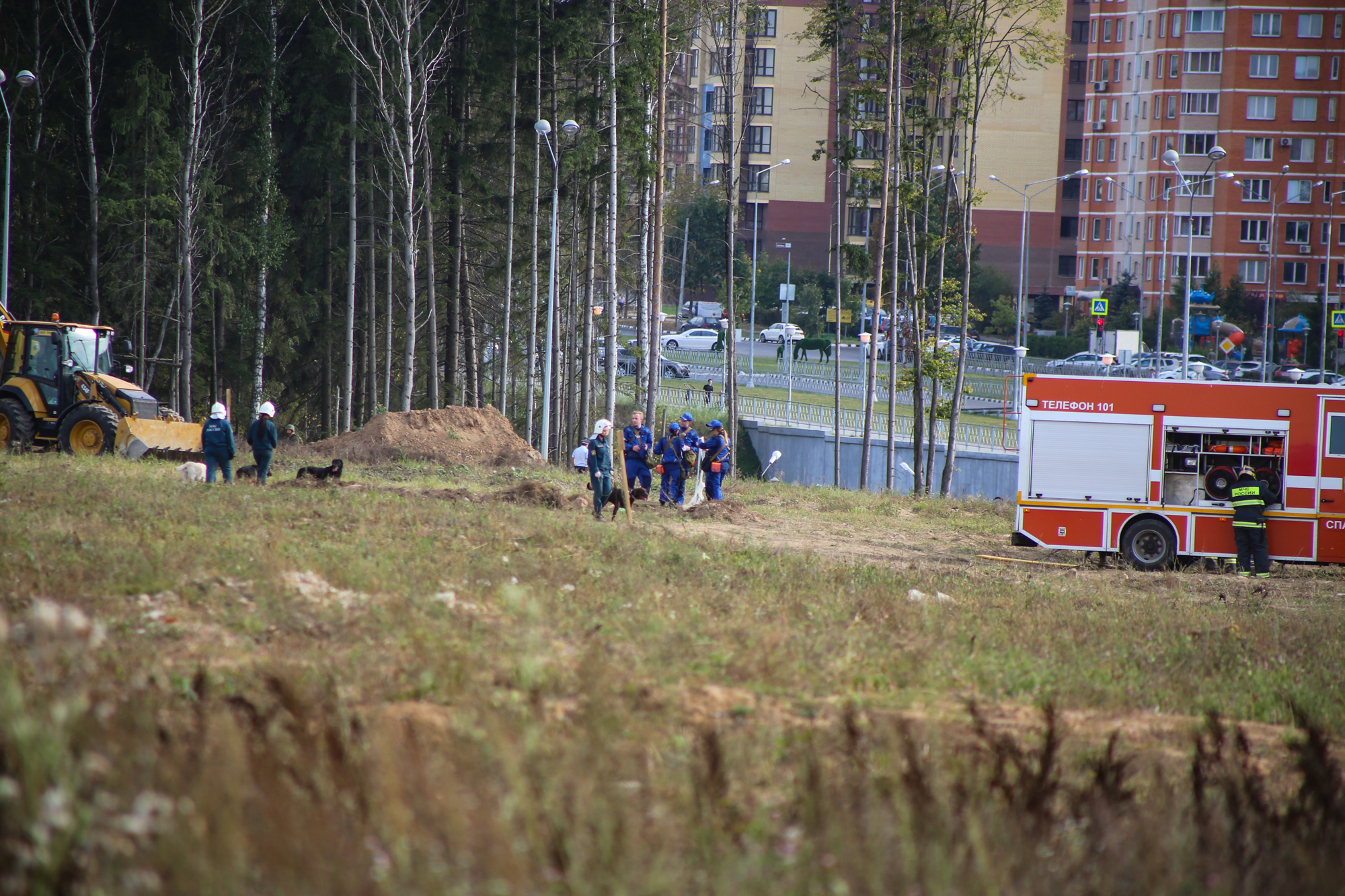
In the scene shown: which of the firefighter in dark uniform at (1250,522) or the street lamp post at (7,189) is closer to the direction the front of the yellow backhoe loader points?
the firefighter in dark uniform

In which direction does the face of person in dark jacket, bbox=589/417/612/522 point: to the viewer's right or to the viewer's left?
to the viewer's right

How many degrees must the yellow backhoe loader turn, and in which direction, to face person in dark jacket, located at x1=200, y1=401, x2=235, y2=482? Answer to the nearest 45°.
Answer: approximately 45° to its right

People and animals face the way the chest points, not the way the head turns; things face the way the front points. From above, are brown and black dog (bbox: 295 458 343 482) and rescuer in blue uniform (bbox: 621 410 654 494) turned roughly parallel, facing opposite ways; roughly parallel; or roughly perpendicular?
roughly perpendicular

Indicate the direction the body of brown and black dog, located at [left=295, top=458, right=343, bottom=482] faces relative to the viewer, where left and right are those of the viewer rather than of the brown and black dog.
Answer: facing to the right of the viewer

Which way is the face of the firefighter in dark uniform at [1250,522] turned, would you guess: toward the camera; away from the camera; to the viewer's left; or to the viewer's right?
away from the camera

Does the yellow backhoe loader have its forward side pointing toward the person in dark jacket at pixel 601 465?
yes
